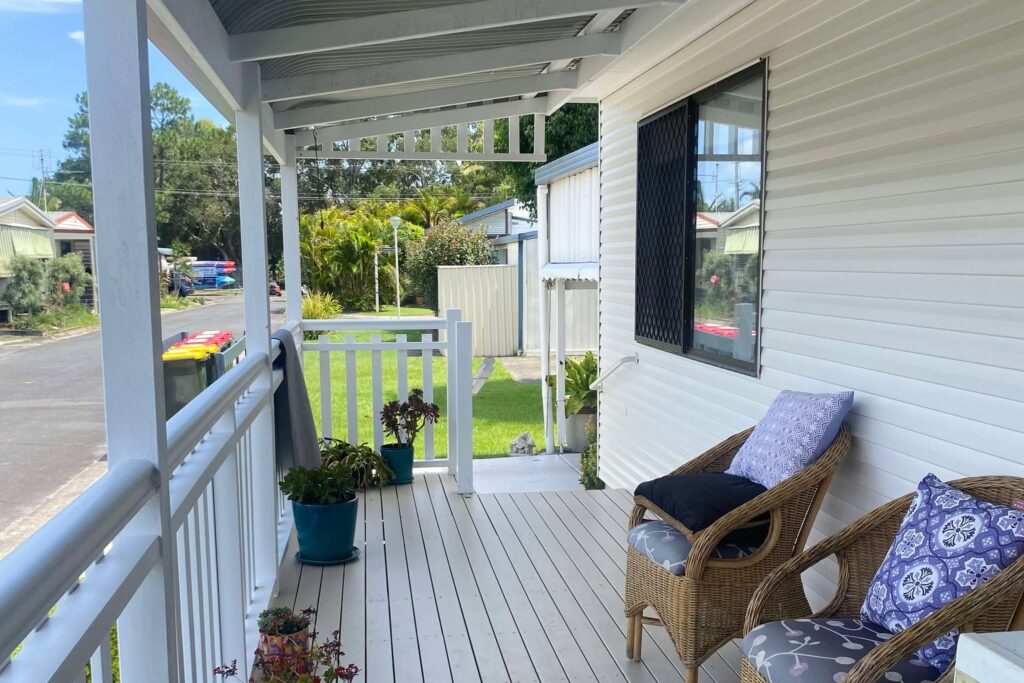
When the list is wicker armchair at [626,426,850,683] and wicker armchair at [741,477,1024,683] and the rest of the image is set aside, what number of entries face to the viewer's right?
0

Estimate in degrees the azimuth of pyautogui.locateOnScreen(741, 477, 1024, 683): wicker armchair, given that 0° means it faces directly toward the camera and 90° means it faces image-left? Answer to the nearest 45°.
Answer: approximately 45°

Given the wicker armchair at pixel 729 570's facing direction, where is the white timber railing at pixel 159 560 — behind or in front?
in front

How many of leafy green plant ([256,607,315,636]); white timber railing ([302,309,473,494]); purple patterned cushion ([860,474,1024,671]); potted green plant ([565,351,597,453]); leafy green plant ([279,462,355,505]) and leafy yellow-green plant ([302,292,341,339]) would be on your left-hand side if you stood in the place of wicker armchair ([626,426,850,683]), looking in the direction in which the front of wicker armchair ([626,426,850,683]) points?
1

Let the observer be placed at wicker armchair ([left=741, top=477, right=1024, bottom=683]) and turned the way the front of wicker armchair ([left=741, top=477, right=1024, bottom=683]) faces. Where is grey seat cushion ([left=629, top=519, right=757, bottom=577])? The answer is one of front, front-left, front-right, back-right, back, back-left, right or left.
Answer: right

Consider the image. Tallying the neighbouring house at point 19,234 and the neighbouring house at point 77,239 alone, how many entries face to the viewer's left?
0

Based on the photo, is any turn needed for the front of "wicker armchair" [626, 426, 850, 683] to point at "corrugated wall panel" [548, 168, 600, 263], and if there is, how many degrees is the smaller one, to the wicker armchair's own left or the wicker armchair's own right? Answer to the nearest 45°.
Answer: approximately 135° to the wicker armchair's own right

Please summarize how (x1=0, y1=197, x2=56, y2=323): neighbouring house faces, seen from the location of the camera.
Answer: facing the viewer and to the right of the viewer

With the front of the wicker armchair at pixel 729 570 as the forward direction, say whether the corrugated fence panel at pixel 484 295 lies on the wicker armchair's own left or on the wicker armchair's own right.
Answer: on the wicker armchair's own right

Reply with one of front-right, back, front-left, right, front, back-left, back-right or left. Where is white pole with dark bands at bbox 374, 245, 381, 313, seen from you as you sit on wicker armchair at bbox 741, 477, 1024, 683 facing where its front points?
right

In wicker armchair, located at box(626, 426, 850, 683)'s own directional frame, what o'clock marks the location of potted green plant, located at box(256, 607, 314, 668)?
The potted green plant is roughly at 1 o'clock from the wicker armchair.

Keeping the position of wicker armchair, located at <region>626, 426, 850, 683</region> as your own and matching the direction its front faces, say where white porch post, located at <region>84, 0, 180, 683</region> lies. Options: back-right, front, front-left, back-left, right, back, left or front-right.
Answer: front

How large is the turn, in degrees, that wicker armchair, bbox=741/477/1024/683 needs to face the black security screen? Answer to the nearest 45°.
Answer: approximately 90° to its right
